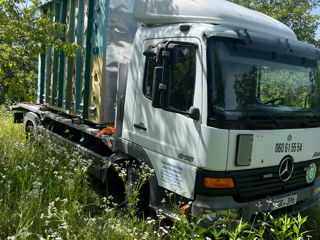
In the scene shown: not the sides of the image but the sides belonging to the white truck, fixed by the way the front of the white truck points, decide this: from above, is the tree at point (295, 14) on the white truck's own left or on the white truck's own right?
on the white truck's own left
